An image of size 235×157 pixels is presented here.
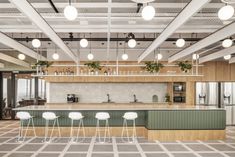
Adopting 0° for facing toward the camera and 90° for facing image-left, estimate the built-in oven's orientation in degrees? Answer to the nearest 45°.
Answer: approximately 0°

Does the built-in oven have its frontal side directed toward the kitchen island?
yes

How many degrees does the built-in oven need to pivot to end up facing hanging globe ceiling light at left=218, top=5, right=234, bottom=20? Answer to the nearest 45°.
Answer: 0° — it already faces it
